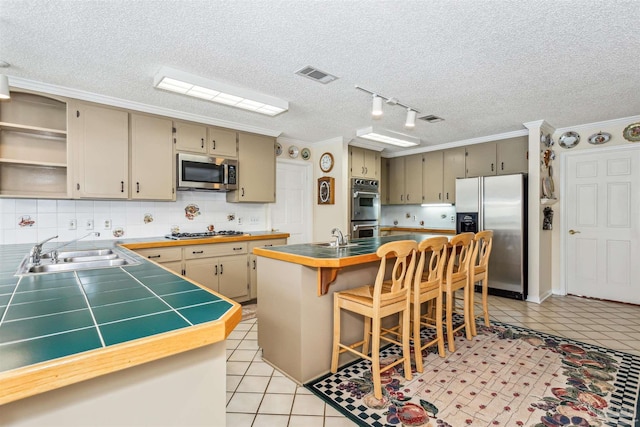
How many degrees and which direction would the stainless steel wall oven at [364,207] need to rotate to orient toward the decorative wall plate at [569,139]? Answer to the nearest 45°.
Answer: approximately 45° to its left

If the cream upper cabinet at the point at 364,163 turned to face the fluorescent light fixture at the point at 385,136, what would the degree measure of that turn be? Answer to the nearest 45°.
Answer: approximately 45° to its left

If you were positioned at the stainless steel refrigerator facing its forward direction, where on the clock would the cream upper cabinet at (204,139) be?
The cream upper cabinet is roughly at 2 o'clock from the stainless steel refrigerator.

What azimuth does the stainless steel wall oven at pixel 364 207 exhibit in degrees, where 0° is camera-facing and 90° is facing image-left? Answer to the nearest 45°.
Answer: approximately 315°

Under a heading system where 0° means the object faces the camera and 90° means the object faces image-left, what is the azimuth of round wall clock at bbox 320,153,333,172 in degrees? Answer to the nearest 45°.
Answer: approximately 45°
